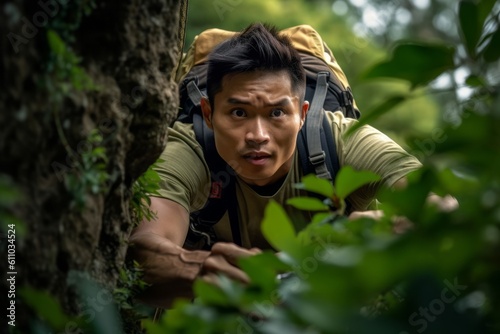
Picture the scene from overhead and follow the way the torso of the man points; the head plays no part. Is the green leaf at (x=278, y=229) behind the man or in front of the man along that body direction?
in front

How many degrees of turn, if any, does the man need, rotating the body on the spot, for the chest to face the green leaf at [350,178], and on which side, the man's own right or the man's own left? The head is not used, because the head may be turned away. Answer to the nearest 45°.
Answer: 0° — they already face it

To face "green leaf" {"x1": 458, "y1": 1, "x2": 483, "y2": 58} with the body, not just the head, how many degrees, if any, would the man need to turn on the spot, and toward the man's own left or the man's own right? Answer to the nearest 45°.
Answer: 0° — they already face it

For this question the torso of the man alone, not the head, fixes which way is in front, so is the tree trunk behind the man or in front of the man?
in front

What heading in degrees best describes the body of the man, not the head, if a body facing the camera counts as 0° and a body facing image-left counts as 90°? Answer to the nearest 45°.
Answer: approximately 0°
